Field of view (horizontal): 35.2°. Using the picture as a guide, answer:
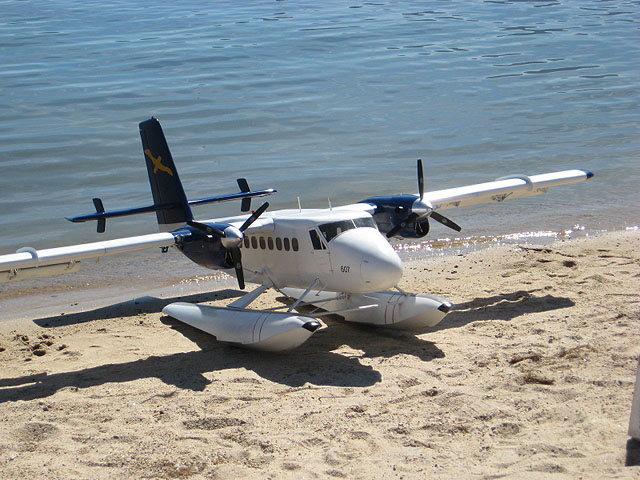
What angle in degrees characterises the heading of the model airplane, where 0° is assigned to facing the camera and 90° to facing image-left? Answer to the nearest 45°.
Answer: approximately 315°
